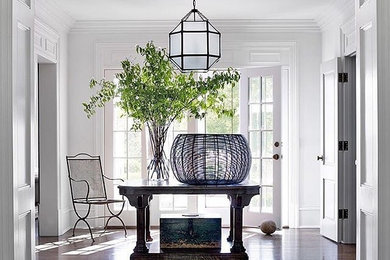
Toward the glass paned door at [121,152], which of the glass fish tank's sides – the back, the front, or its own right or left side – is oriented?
back

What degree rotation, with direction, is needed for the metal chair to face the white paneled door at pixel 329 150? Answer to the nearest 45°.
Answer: approximately 45° to its left

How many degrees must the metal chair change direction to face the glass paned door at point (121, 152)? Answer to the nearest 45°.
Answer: approximately 90° to its left

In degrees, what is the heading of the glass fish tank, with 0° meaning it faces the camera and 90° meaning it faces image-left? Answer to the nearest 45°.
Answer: approximately 0°

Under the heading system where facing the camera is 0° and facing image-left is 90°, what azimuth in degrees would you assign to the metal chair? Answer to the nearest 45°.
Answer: approximately 315°

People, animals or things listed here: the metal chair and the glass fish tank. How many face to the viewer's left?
0
